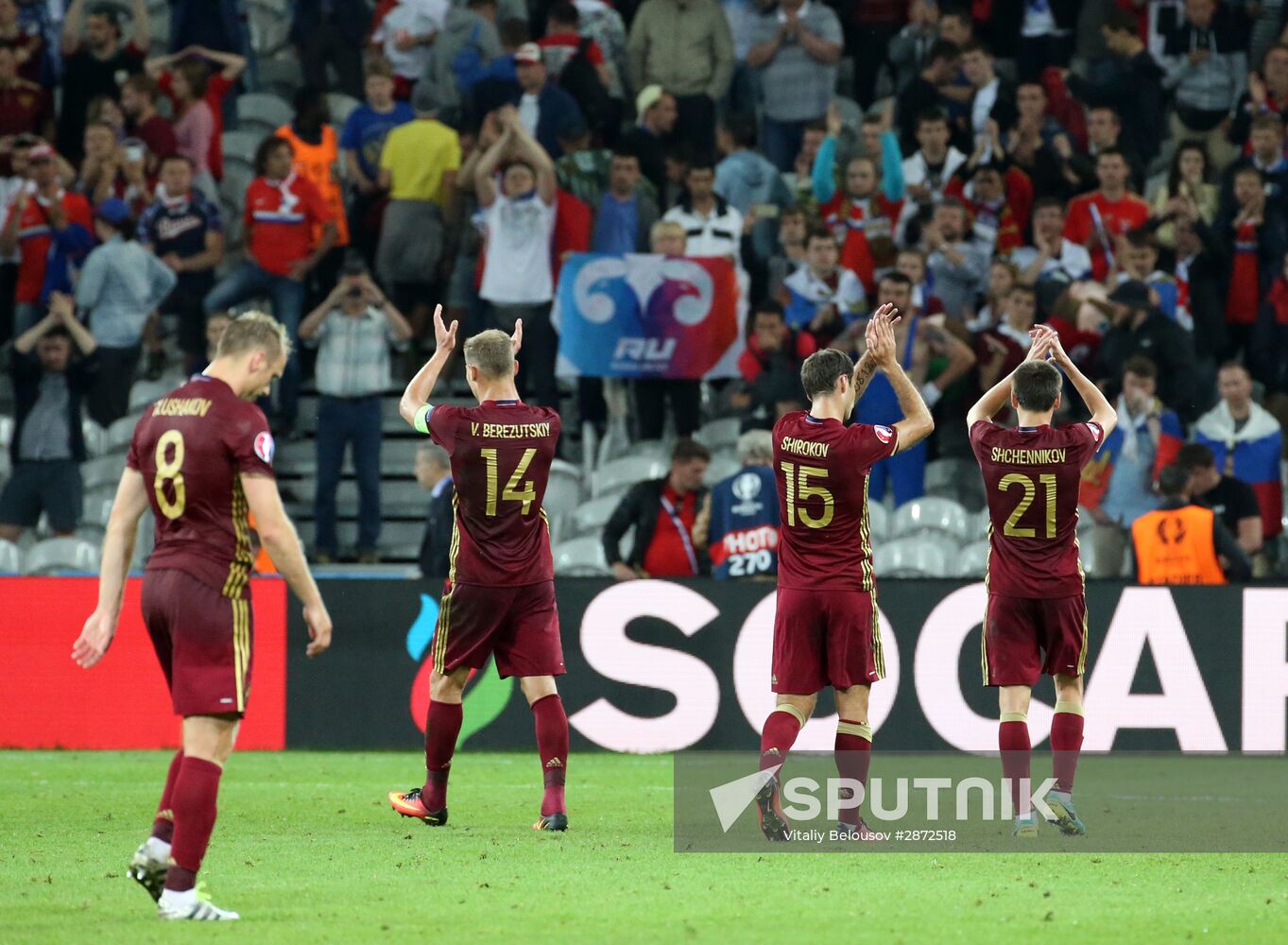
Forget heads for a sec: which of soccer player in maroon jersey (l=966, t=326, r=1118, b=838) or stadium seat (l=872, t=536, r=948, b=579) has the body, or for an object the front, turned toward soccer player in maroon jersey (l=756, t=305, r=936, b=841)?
the stadium seat

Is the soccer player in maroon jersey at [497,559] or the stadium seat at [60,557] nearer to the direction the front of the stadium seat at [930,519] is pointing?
the soccer player in maroon jersey

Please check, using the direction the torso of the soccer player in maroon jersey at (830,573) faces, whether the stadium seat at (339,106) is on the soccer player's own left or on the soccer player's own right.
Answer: on the soccer player's own left

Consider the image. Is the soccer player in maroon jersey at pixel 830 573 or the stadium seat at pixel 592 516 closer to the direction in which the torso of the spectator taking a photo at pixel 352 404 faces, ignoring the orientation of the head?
the soccer player in maroon jersey

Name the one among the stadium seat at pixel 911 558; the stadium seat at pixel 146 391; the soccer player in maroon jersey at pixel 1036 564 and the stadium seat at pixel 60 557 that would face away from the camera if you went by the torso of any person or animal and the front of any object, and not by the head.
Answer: the soccer player in maroon jersey

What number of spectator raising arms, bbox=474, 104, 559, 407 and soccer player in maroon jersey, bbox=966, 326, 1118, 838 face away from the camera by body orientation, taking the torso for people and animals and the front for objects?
1

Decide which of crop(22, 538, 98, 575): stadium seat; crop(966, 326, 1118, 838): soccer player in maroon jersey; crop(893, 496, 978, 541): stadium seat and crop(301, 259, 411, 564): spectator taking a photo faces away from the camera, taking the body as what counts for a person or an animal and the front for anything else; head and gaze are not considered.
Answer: the soccer player in maroon jersey

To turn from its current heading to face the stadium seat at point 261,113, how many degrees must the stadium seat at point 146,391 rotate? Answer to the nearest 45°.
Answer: approximately 135° to its left

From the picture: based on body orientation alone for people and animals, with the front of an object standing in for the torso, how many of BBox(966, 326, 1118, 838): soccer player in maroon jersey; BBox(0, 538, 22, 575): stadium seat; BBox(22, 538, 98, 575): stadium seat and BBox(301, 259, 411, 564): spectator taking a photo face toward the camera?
3

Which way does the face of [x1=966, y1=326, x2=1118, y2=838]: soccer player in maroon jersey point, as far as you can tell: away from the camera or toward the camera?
away from the camera

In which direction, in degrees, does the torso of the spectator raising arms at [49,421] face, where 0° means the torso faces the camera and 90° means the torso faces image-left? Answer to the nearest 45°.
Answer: approximately 0°

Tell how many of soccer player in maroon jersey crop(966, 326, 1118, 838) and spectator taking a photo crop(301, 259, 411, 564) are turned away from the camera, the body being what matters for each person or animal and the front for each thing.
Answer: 1

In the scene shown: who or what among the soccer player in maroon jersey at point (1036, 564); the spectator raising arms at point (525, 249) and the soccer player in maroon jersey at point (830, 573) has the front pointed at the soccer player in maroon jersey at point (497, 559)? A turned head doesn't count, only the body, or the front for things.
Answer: the spectator raising arms

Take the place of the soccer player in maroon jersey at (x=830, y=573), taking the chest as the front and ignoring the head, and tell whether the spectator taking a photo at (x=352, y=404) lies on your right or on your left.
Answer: on your left
